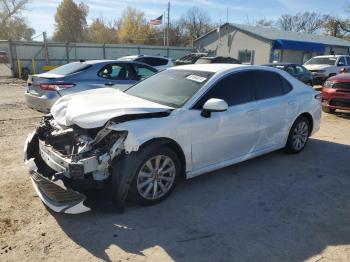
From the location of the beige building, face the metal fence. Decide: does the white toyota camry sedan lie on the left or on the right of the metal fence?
left

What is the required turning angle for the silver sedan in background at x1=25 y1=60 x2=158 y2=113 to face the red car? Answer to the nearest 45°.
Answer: approximately 45° to its right

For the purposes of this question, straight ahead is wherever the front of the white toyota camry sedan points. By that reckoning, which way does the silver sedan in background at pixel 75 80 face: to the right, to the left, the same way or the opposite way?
the opposite way

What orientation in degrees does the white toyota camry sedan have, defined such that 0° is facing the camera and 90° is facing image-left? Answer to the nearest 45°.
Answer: approximately 45°

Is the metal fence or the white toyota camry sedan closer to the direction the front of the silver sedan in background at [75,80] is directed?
the metal fence

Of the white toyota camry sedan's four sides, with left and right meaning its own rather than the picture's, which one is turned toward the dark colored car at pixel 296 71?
back

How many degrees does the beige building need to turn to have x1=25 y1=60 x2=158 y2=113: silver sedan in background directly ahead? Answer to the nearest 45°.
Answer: approximately 45° to its right

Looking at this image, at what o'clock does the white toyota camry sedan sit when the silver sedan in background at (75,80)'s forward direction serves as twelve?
The white toyota camry sedan is roughly at 4 o'clock from the silver sedan in background.

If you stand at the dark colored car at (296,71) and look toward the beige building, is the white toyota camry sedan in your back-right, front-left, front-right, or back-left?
back-left

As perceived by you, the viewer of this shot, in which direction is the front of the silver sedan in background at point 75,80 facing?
facing away from the viewer and to the right of the viewer

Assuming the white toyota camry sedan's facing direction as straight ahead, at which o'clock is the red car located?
The red car is roughly at 6 o'clock from the white toyota camry sedan.
